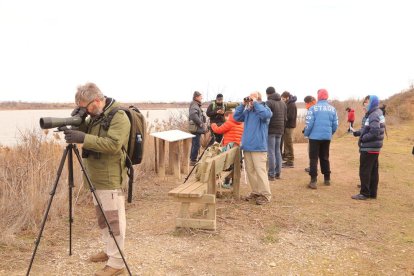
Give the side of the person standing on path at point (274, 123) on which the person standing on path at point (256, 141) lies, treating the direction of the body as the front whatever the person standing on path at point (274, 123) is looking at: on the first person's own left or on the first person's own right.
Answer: on the first person's own left

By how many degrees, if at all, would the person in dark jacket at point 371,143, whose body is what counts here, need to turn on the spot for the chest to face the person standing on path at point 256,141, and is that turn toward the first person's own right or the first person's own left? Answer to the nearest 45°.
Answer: approximately 45° to the first person's own left

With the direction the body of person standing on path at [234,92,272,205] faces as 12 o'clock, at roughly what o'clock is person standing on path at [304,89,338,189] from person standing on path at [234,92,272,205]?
person standing on path at [304,89,338,189] is roughly at 6 o'clock from person standing on path at [234,92,272,205].

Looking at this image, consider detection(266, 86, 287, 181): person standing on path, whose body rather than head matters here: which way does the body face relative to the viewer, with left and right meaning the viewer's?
facing away from the viewer and to the left of the viewer

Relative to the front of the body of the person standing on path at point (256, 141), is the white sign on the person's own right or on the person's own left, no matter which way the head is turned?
on the person's own right

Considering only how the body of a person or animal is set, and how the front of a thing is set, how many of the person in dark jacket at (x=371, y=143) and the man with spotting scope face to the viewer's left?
2

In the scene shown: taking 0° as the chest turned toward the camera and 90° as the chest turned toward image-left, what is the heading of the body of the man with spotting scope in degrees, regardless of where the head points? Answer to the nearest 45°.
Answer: approximately 90°

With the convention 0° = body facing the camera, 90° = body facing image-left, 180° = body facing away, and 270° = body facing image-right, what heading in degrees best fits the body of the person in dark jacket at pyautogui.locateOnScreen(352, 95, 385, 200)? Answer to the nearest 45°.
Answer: approximately 90°

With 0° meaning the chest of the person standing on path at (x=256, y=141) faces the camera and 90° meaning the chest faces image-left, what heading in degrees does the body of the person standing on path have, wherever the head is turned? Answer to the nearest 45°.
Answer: approximately 45°

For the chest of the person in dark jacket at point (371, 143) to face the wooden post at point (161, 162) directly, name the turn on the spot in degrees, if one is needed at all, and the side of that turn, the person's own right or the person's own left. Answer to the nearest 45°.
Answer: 0° — they already face it
